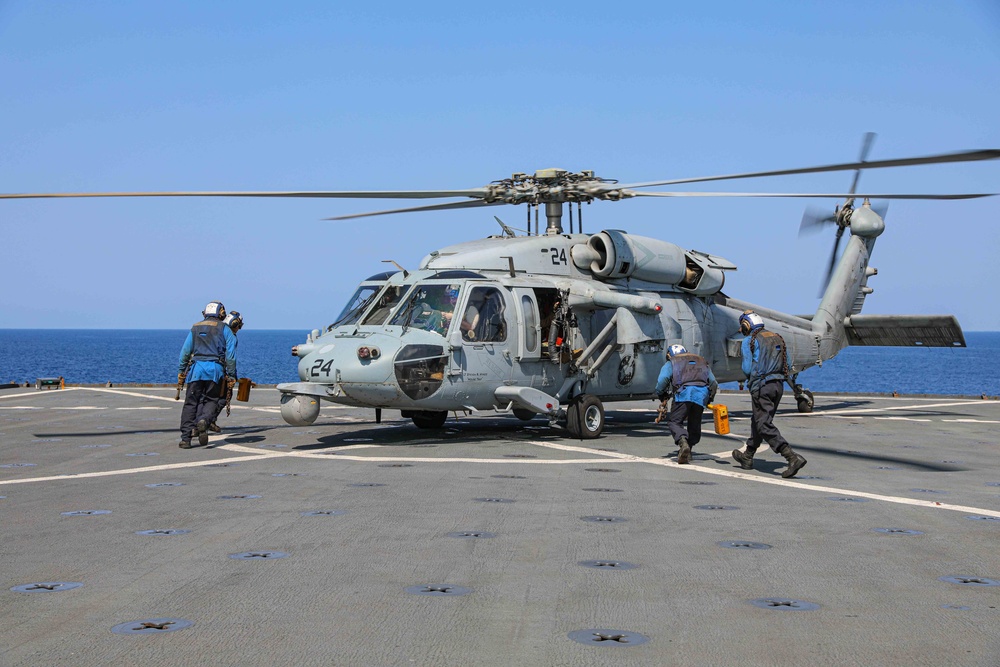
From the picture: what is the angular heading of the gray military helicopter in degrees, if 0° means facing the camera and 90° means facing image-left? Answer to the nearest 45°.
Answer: approximately 45°

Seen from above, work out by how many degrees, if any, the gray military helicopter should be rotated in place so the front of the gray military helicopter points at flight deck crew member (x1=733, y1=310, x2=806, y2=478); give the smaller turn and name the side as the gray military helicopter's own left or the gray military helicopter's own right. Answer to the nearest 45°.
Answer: approximately 90° to the gray military helicopter's own left

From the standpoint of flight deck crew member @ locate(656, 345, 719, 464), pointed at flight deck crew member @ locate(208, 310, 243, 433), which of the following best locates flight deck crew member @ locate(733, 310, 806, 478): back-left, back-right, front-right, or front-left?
back-left

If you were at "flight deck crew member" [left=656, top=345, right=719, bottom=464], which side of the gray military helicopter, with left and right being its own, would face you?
left

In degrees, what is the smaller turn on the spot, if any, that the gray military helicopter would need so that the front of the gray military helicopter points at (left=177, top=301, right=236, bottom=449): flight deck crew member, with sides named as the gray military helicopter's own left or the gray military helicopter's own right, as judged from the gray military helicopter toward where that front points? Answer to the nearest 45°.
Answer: approximately 45° to the gray military helicopter's own right

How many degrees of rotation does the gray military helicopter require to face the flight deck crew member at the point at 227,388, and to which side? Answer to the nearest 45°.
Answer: approximately 45° to its right
